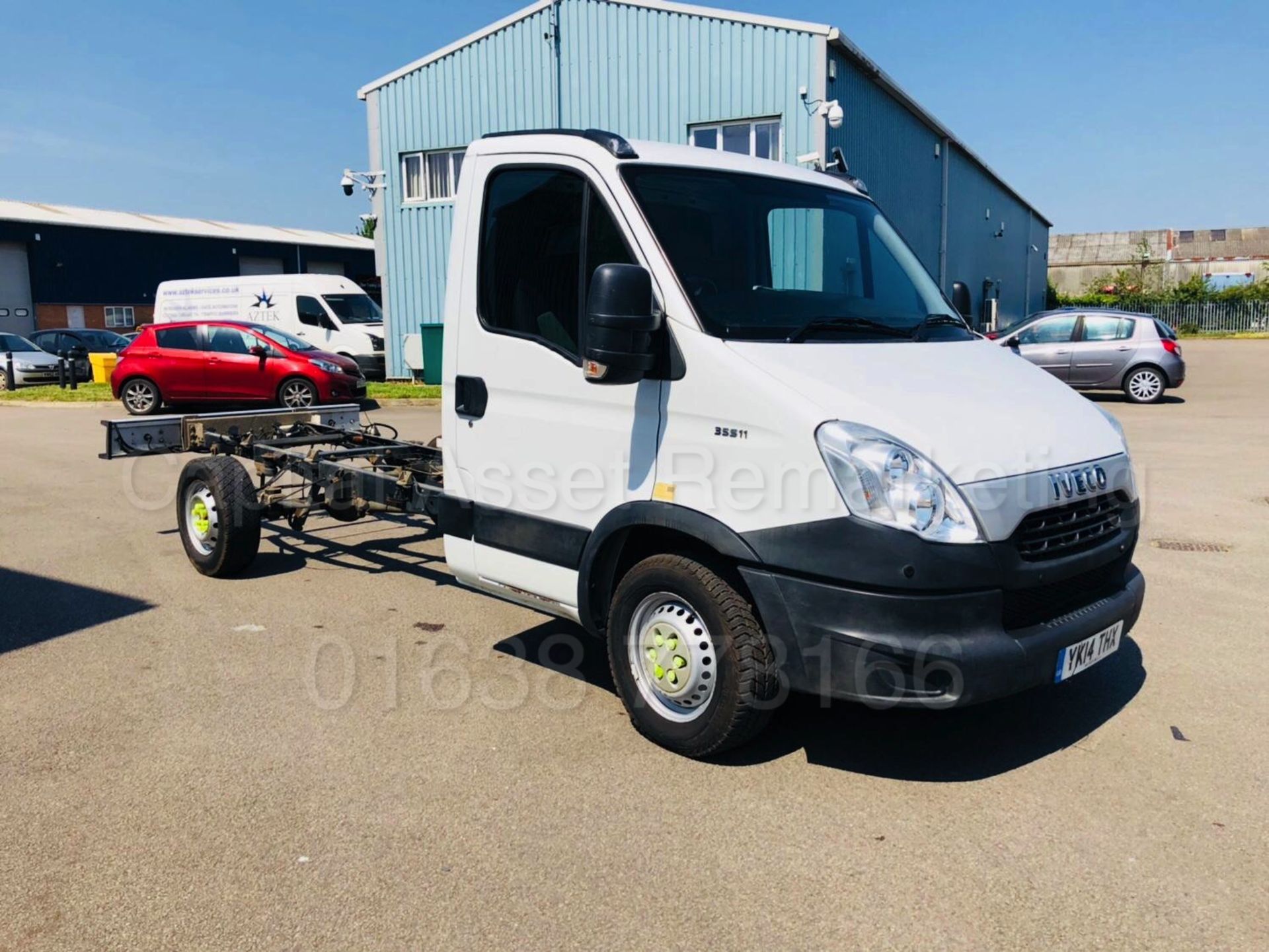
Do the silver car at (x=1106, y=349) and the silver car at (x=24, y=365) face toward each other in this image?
yes

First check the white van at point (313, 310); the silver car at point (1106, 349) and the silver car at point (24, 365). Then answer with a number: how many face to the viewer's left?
1

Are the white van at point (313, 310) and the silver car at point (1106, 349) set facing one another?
yes

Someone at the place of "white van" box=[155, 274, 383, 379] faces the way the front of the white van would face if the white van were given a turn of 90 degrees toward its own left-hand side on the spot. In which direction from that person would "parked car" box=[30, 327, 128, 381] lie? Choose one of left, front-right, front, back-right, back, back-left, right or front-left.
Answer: left

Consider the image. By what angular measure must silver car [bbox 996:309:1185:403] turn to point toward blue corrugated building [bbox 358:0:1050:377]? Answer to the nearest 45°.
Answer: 0° — it already faces it

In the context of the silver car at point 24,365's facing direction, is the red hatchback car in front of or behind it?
in front

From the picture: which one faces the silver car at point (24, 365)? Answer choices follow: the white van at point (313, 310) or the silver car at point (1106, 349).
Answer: the silver car at point (1106, 349)

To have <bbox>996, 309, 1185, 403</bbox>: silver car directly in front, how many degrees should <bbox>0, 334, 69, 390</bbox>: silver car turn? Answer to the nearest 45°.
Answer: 0° — it already faces it

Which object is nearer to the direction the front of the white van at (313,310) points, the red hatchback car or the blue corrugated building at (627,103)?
the blue corrugated building

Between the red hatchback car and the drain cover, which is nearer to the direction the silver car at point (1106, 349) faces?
the red hatchback car

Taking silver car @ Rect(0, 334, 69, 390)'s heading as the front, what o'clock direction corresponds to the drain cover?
The drain cover is roughly at 1 o'clock from the silver car.

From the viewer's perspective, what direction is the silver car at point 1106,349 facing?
to the viewer's left

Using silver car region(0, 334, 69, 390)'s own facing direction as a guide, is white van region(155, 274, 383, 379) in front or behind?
in front

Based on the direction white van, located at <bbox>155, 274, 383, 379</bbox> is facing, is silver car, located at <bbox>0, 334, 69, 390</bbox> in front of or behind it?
behind

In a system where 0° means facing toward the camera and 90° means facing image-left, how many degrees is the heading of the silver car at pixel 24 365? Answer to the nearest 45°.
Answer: approximately 315°
